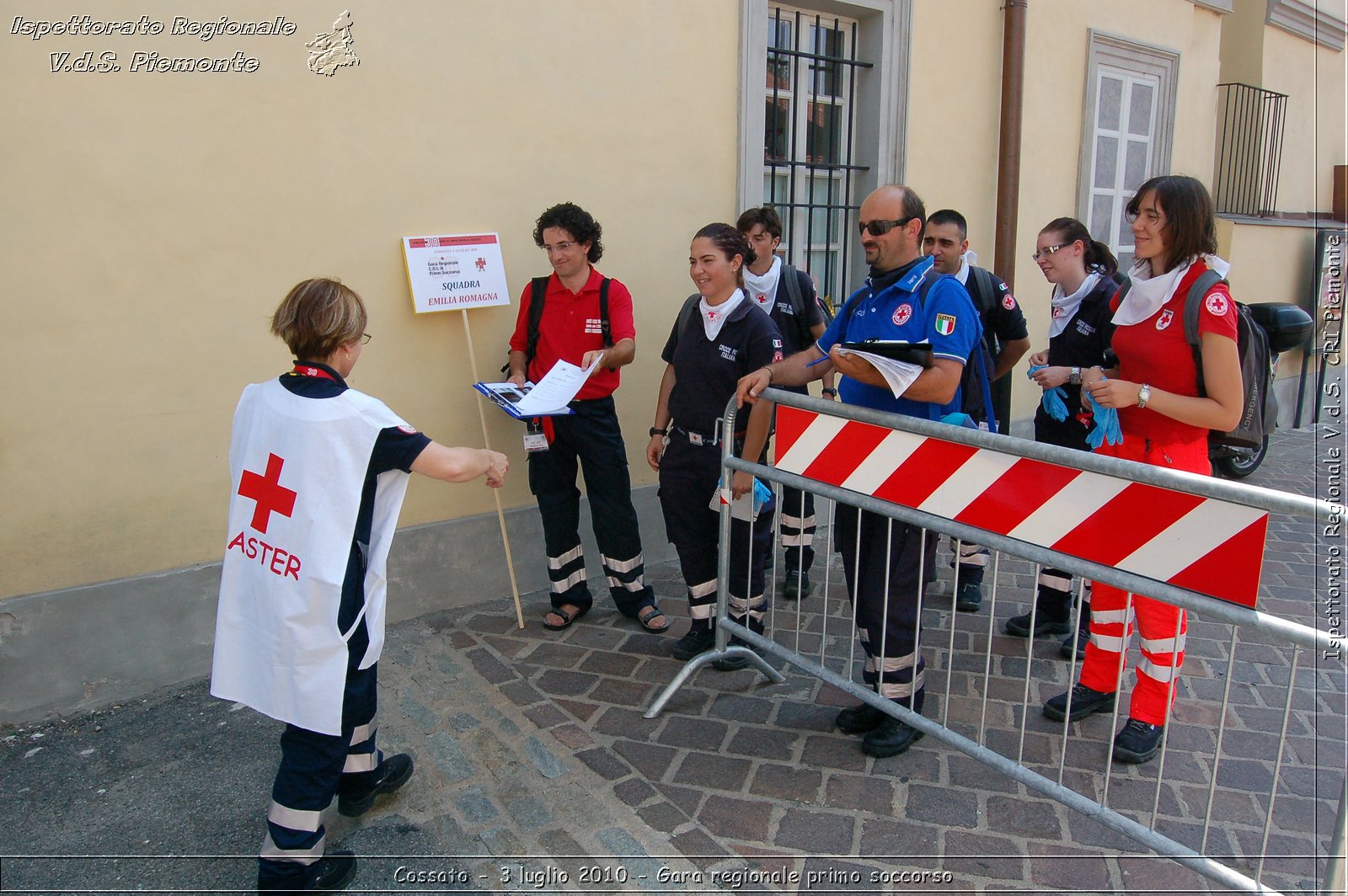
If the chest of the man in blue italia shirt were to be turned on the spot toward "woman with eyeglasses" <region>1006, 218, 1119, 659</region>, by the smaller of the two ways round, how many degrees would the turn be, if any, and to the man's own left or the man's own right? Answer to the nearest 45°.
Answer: approximately 180°

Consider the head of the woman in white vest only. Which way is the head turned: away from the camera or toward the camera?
away from the camera

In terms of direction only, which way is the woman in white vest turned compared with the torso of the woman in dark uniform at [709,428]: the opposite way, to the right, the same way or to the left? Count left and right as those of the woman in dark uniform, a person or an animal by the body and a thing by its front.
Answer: the opposite way

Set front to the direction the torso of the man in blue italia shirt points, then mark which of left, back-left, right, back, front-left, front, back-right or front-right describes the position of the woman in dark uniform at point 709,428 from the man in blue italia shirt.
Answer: right

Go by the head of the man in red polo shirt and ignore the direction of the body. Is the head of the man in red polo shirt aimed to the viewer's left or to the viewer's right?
to the viewer's left

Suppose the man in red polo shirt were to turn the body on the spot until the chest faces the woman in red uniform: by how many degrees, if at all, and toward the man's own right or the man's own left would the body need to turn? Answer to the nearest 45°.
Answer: approximately 45° to the man's own left

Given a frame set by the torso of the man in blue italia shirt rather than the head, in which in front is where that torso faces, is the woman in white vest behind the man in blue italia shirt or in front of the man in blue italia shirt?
in front

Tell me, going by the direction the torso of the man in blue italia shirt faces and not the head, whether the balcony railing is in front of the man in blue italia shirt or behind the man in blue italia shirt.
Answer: behind

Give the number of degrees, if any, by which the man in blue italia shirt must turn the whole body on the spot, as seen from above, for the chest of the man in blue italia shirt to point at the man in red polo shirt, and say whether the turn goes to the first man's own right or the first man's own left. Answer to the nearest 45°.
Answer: approximately 90° to the first man's own right

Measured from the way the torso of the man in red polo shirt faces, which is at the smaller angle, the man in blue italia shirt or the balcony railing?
the man in blue italia shirt

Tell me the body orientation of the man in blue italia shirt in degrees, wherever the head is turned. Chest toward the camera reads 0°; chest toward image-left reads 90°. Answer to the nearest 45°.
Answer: approximately 45°
